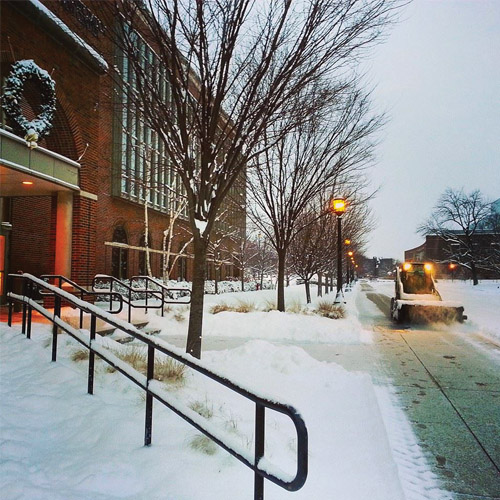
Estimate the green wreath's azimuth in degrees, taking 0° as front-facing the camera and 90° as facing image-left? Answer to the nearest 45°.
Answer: approximately 315°

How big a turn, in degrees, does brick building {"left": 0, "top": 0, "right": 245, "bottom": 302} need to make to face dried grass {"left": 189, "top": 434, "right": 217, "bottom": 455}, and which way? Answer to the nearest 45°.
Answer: approximately 45° to its right

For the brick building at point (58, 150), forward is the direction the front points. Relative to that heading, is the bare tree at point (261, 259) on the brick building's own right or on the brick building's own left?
on the brick building's own left

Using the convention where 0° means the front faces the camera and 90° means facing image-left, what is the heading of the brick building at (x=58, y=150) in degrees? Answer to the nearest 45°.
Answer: approximately 315°

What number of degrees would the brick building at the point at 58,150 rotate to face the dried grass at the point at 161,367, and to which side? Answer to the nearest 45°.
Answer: approximately 45° to its right

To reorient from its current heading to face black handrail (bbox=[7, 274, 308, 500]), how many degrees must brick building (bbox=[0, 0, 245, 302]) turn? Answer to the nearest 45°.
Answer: approximately 45° to its right
